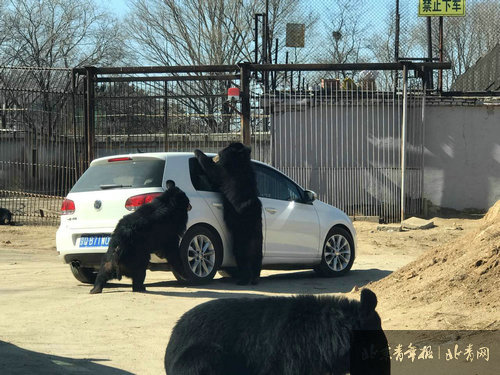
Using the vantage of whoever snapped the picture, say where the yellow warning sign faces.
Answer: facing the viewer

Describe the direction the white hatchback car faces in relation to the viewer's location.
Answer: facing away from the viewer and to the right of the viewer

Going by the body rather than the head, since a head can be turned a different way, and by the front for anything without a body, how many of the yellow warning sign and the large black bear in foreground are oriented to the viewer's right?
1

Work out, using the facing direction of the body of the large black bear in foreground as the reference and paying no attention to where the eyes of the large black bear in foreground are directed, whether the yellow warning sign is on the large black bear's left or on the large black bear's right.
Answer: on the large black bear's left

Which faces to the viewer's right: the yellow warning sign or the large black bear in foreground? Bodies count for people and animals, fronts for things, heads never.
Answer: the large black bear in foreground

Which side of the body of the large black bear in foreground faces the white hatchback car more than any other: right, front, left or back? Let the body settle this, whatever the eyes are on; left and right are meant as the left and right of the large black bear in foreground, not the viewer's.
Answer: left

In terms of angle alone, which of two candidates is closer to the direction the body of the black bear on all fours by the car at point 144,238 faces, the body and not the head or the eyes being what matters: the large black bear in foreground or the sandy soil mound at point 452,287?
the sandy soil mound

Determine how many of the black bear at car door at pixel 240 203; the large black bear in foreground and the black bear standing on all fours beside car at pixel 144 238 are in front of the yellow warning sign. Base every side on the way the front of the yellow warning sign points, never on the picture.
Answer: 3

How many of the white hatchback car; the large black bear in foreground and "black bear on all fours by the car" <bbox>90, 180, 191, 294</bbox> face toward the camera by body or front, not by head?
0

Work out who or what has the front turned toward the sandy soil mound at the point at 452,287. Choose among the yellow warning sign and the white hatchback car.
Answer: the yellow warning sign

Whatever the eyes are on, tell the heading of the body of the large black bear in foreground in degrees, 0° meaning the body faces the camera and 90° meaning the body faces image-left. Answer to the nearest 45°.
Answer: approximately 270°

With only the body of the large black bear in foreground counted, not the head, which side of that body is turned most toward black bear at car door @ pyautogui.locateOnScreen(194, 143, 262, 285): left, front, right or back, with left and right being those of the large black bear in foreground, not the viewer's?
left

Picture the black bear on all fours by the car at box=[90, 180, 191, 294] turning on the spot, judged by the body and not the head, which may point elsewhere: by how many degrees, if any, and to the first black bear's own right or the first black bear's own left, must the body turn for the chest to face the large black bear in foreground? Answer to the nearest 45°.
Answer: approximately 135° to the first black bear's own right

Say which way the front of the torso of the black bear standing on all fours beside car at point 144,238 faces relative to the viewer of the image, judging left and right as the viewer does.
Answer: facing away from the viewer and to the right of the viewer
